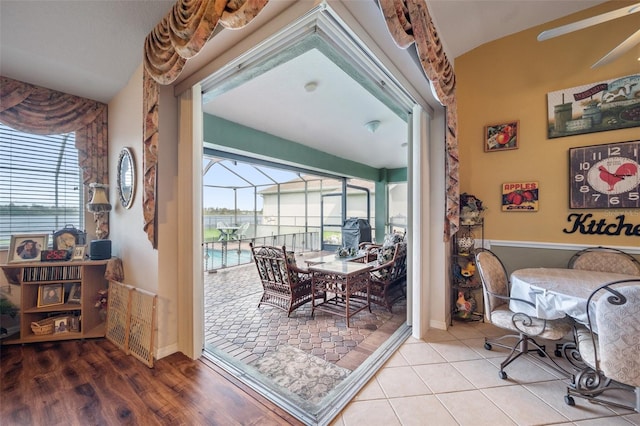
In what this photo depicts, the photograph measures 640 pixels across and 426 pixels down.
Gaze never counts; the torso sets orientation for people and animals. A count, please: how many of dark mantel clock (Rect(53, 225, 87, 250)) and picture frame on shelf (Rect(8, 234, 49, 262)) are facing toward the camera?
2

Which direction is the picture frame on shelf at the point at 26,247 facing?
toward the camera

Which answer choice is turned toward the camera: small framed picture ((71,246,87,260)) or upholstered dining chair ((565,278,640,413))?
the small framed picture

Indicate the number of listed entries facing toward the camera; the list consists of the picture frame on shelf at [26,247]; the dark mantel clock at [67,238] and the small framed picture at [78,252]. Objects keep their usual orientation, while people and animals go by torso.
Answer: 3

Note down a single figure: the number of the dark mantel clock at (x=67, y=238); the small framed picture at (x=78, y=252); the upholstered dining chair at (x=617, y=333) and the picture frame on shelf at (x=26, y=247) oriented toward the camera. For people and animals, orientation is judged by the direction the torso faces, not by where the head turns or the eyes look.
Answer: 3

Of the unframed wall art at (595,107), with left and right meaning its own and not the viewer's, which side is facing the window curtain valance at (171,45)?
front

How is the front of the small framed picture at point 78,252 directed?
toward the camera

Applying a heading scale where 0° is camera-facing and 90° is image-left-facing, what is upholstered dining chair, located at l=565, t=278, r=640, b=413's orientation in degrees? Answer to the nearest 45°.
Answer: approximately 135°

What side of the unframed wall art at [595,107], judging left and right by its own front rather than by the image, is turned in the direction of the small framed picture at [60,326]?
right

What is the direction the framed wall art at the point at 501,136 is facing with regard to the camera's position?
facing the viewer and to the left of the viewer

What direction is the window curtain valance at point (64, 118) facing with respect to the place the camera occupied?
facing the viewer and to the right of the viewer

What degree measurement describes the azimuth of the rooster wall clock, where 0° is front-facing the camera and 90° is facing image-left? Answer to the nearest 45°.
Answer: approximately 45°

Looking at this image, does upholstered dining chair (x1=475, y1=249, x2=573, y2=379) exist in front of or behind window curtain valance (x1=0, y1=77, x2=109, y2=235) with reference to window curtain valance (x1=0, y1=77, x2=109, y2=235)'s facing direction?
in front
